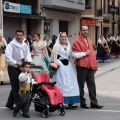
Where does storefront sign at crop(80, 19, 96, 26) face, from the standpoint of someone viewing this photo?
facing the viewer

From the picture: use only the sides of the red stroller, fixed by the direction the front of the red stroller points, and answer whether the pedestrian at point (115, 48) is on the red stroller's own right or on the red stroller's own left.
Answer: on the red stroller's own left

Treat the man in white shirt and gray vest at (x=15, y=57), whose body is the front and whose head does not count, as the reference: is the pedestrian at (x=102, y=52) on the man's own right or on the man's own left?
on the man's own left

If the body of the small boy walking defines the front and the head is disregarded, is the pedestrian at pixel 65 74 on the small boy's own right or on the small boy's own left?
on the small boy's own left

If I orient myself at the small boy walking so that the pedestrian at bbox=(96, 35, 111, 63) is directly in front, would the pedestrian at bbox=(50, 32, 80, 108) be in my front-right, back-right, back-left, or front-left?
front-right

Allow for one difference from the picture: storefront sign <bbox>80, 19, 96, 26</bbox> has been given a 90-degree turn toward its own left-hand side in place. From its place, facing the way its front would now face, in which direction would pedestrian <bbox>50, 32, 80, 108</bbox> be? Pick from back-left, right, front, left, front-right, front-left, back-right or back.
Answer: right

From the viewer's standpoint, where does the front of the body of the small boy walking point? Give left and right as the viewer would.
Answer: facing the viewer and to the right of the viewer

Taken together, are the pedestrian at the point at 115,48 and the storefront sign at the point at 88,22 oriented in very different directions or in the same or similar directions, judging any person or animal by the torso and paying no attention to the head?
same or similar directions

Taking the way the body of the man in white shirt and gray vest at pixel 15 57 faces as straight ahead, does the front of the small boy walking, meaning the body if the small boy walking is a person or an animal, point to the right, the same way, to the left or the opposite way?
the same way

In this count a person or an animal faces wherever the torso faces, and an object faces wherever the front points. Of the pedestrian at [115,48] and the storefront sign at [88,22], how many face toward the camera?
2

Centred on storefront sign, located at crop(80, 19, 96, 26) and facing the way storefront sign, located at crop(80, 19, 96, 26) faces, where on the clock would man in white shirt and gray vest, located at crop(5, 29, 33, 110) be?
The man in white shirt and gray vest is roughly at 12 o'clock from the storefront sign.

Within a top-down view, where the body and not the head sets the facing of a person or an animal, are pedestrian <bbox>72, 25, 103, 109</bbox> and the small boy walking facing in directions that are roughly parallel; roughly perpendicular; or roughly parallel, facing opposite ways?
roughly parallel

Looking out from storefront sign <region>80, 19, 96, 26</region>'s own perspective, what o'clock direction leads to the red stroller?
The red stroller is roughly at 12 o'clock from the storefront sign.

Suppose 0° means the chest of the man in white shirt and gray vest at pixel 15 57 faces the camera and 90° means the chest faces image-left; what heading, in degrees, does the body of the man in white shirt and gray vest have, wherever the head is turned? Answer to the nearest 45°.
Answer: approximately 315°

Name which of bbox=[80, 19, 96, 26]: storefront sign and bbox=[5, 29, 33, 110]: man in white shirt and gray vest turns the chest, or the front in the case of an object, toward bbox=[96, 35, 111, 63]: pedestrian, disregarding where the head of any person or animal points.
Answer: the storefront sign
